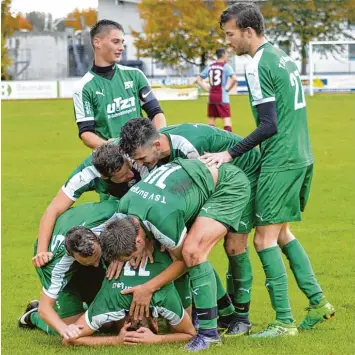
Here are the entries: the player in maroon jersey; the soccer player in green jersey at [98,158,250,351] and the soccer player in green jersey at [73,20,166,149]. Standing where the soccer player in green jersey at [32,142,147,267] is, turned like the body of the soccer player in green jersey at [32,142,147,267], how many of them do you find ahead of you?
1

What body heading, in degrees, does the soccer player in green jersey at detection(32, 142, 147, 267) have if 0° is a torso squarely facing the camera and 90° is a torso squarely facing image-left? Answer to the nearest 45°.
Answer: approximately 315°

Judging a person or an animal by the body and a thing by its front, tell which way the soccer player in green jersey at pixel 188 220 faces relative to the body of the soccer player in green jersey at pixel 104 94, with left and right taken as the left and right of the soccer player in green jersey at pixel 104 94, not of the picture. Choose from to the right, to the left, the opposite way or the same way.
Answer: to the right

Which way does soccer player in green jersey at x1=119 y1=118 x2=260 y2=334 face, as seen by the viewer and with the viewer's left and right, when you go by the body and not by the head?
facing to the left of the viewer

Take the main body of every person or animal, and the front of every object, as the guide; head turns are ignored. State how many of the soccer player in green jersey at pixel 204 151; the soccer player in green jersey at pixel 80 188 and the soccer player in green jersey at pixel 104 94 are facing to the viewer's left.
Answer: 1

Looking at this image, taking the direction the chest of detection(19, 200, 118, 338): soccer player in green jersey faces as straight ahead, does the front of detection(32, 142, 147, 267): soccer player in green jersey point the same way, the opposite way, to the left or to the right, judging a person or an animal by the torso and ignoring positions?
the same way

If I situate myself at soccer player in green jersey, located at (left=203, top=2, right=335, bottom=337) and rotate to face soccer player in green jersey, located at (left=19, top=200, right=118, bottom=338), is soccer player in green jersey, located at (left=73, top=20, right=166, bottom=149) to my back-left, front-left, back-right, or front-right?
front-right

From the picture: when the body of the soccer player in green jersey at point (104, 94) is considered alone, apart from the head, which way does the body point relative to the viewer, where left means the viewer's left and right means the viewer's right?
facing the viewer and to the right of the viewer

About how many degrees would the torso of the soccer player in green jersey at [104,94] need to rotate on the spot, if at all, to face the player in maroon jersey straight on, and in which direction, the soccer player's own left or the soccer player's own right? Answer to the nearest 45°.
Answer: approximately 135° to the soccer player's own left

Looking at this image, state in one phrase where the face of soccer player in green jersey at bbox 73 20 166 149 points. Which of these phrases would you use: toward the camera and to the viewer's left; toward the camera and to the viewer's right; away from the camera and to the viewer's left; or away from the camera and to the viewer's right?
toward the camera and to the viewer's right

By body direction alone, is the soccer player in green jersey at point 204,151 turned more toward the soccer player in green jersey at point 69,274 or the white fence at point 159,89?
the soccer player in green jersey
